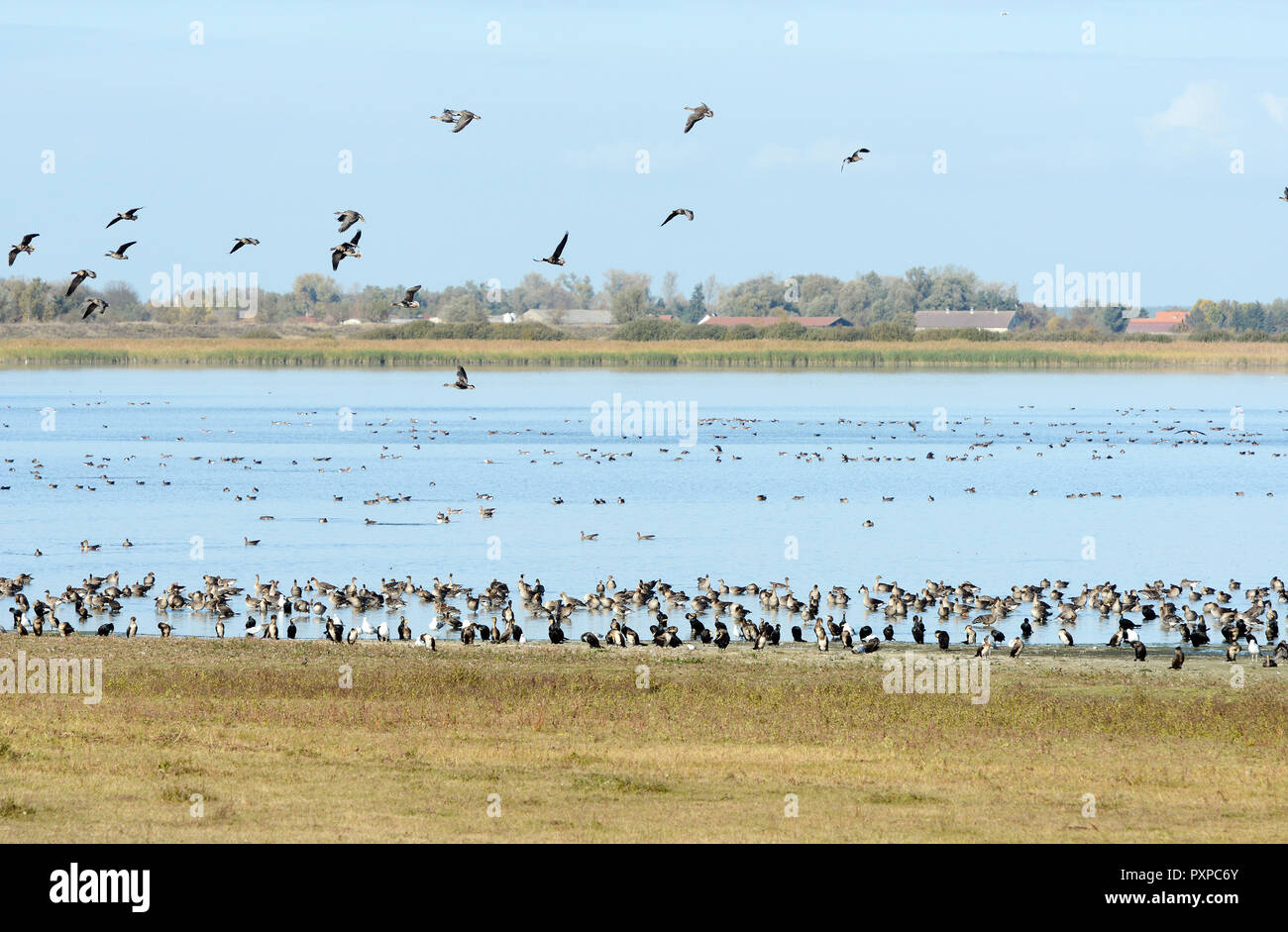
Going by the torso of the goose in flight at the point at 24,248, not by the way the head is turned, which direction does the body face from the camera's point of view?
to the viewer's left

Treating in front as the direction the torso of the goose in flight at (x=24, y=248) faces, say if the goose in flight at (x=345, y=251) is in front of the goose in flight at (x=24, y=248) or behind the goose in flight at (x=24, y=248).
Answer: behind
